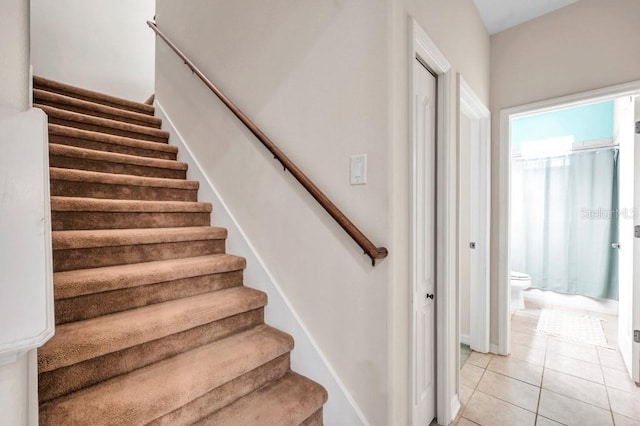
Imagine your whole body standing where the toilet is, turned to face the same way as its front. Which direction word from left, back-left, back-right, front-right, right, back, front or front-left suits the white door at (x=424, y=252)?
right

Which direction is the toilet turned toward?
to the viewer's right

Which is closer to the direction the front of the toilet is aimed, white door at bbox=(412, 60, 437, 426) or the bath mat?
the bath mat

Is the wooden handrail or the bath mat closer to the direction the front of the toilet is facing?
the bath mat

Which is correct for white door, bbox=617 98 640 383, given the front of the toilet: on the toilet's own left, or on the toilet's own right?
on the toilet's own right

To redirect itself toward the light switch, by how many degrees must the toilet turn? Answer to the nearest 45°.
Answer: approximately 90° to its right

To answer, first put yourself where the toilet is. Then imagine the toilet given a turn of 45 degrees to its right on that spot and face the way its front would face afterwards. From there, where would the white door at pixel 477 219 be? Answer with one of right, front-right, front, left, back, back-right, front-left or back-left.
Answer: front-right

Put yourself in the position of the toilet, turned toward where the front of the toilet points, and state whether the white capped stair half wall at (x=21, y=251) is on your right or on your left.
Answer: on your right
